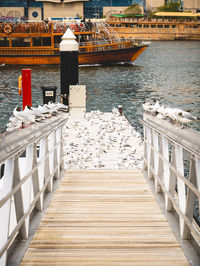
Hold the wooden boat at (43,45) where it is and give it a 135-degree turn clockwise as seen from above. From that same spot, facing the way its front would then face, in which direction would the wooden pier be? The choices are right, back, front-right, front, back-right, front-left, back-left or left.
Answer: front-left

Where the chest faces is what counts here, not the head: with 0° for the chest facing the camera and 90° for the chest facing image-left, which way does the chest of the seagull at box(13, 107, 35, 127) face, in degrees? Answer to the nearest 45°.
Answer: approximately 90°

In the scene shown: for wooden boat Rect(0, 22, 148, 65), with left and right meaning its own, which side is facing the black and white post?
right

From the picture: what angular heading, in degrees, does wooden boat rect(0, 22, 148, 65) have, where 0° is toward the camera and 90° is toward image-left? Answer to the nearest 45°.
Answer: approximately 270°

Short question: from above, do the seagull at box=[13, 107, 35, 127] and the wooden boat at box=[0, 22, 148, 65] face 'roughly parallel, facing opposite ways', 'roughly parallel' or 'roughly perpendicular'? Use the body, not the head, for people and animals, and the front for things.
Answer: roughly parallel, facing opposite ways

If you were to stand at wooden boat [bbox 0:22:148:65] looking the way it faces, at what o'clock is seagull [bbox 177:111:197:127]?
The seagull is roughly at 3 o'clock from the wooden boat.

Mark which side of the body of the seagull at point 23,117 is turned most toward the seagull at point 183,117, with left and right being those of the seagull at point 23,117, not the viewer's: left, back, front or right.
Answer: back

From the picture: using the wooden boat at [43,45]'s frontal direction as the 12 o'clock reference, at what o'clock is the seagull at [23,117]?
The seagull is roughly at 3 o'clock from the wooden boat.
